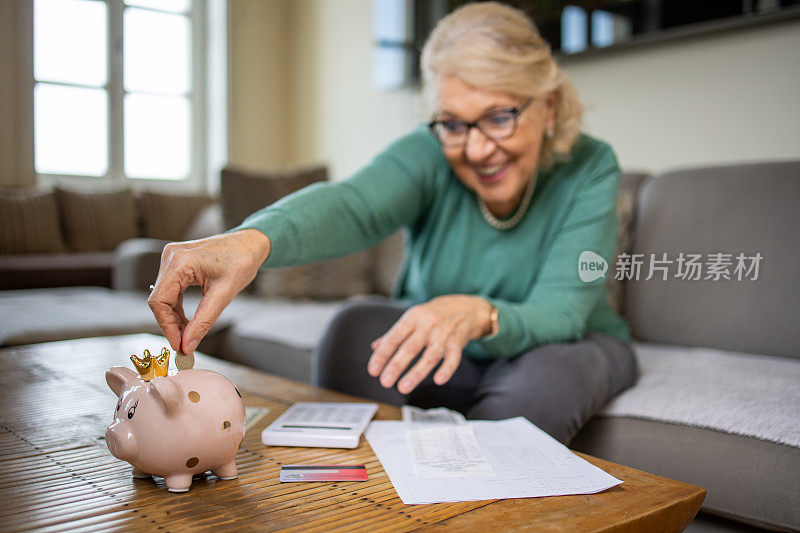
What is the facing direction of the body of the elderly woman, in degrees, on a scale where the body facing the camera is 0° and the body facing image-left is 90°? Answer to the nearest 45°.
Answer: approximately 45°

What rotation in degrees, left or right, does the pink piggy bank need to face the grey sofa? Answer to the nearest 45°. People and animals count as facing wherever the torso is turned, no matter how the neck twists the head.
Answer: approximately 180°

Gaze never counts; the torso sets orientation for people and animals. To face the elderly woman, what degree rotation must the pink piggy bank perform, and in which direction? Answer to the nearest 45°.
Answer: approximately 180°

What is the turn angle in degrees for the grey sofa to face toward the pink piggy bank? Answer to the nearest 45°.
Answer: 0° — it already faces it

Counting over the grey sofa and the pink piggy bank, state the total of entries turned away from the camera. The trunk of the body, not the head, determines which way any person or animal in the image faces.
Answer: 0

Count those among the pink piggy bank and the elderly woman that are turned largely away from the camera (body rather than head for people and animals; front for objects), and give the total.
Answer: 0

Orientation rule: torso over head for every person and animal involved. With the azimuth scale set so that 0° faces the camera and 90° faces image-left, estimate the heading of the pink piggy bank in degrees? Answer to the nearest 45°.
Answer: approximately 45°

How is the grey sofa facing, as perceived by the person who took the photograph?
facing the viewer and to the left of the viewer

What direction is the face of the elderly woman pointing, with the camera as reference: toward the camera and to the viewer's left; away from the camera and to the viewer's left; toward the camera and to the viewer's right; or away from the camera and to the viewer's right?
toward the camera and to the viewer's left
